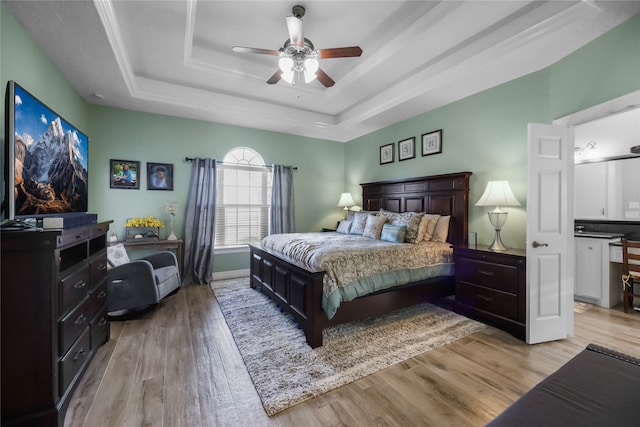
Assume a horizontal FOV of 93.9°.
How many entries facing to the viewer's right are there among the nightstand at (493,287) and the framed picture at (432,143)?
0

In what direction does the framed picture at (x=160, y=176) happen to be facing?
toward the camera

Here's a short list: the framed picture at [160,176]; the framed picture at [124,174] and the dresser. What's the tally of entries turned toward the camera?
2

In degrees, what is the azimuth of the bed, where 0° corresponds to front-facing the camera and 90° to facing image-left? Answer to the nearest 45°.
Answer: approximately 45°

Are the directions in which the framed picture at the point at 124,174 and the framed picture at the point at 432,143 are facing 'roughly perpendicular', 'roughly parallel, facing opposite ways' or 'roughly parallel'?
roughly perpendicular

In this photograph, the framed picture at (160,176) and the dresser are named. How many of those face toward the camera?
1

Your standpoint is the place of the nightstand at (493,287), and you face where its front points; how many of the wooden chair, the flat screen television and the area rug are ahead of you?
2

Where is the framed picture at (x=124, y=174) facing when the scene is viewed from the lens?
facing the viewer

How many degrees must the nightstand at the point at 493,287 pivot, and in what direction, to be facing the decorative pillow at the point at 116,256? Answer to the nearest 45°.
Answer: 0° — it already faces it

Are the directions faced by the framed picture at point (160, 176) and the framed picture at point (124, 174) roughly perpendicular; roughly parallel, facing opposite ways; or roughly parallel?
roughly parallel

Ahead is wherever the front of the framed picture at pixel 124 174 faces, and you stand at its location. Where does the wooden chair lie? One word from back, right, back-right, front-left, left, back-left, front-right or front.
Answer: front-left

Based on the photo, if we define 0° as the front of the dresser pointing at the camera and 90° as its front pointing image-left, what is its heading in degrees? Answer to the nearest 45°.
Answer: approximately 270°

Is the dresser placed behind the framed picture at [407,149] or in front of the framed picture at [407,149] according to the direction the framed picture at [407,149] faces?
in front

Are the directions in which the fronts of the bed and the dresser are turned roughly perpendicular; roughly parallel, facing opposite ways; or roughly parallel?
roughly parallel, facing opposite ways
